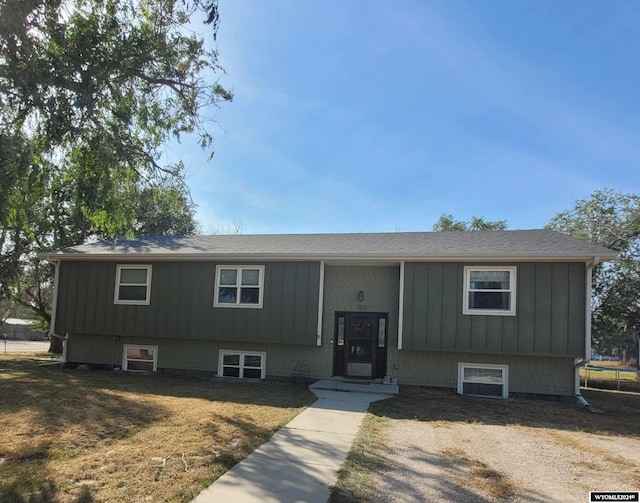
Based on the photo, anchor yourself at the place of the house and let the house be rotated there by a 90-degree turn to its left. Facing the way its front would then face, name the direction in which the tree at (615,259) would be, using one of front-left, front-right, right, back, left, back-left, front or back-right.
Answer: front-left

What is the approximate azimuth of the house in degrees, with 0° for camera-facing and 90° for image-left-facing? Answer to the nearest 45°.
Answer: approximately 0°
